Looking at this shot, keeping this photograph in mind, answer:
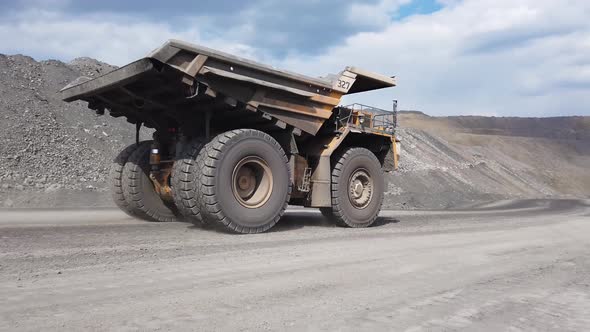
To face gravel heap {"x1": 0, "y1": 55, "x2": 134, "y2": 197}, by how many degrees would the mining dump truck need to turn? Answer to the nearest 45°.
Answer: approximately 90° to its left

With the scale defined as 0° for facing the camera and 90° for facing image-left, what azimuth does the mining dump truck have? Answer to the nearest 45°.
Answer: approximately 225°
